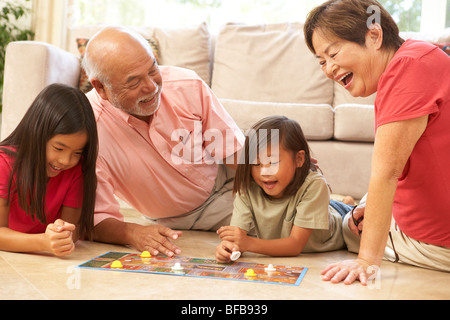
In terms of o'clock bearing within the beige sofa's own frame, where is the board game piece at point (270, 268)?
The board game piece is roughly at 12 o'clock from the beige sofa.

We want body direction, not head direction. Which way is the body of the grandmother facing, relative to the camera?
to the viewer's left

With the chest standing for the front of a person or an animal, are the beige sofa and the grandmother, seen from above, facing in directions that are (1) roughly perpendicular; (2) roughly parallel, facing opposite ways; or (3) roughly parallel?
roughly perpendicular

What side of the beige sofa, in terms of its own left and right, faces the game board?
front

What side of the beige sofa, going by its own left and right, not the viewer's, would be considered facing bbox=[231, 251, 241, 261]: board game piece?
front

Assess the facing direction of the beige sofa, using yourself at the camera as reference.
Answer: facing the viewer

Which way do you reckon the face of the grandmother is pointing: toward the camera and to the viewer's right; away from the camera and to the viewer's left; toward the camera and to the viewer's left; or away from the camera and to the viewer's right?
toward the camera and to the viewer's left

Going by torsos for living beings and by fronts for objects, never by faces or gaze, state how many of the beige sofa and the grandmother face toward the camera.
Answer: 1

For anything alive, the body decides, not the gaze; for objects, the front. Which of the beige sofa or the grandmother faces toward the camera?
the beige sofa

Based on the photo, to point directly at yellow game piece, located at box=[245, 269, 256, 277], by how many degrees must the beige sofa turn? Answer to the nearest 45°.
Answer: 0° — it already faces it

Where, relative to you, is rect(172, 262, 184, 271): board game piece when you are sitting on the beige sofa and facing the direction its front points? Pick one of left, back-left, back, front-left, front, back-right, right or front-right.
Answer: front
